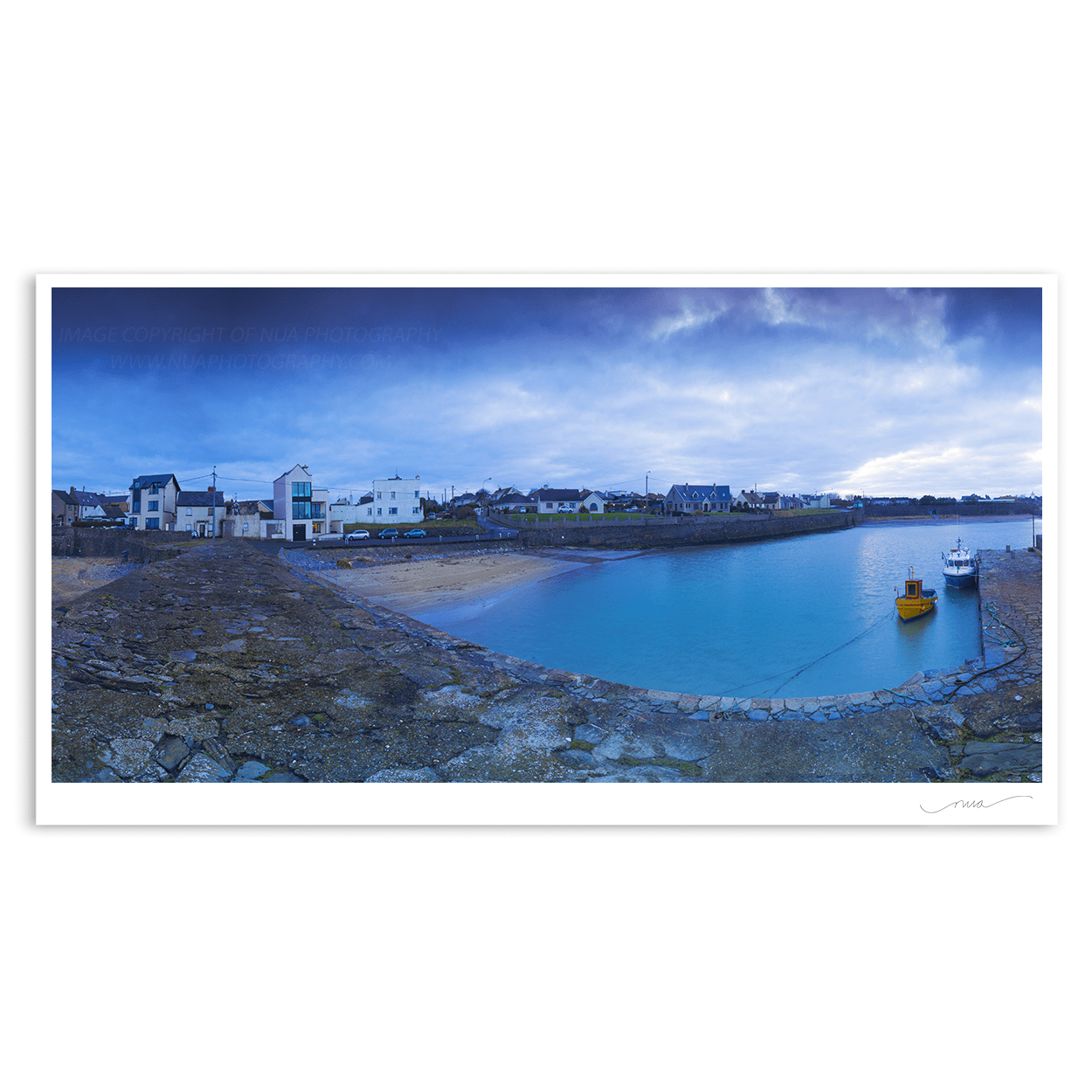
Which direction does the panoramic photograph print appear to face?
toward the camera
